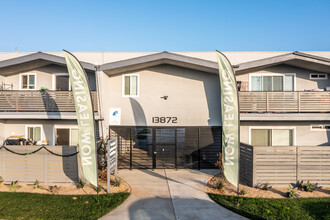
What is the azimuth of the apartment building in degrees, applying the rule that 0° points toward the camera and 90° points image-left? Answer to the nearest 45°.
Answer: approximately 0°

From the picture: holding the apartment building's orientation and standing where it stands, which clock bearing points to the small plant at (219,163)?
The small plant is roughly at 10 o'clock from the apartment building.

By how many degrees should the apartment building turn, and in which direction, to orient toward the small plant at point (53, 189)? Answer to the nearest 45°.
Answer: approximately 45° to its right

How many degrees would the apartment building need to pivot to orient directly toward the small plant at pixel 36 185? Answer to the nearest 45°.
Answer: approximately 45° to its right
